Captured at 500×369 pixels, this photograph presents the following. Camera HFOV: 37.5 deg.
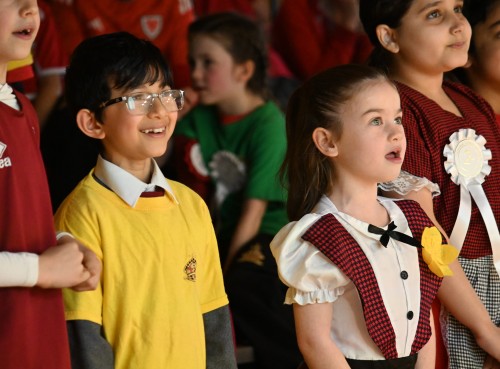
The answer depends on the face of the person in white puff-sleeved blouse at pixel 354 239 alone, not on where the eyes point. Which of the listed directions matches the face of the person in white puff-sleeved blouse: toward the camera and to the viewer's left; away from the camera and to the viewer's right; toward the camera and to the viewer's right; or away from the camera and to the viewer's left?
toward the camera and to the viewer's right

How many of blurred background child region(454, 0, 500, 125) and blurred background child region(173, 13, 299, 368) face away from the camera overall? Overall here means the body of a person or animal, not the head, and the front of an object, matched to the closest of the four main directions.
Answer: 0

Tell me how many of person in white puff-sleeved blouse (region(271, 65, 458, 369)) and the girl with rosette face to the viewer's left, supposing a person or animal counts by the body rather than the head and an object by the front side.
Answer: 0

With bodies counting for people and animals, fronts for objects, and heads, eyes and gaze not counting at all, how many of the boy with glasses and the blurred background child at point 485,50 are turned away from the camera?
0

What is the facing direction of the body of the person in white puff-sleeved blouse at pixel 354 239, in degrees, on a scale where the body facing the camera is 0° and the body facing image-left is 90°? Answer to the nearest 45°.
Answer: approximately 315°

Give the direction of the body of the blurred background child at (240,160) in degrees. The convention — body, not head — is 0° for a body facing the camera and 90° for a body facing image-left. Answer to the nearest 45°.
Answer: approximately 45°

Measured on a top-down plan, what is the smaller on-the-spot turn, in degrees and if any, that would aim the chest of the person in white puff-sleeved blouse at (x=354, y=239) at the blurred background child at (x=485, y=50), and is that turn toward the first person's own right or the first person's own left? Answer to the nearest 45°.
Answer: approximately 90° to the first person's own left
